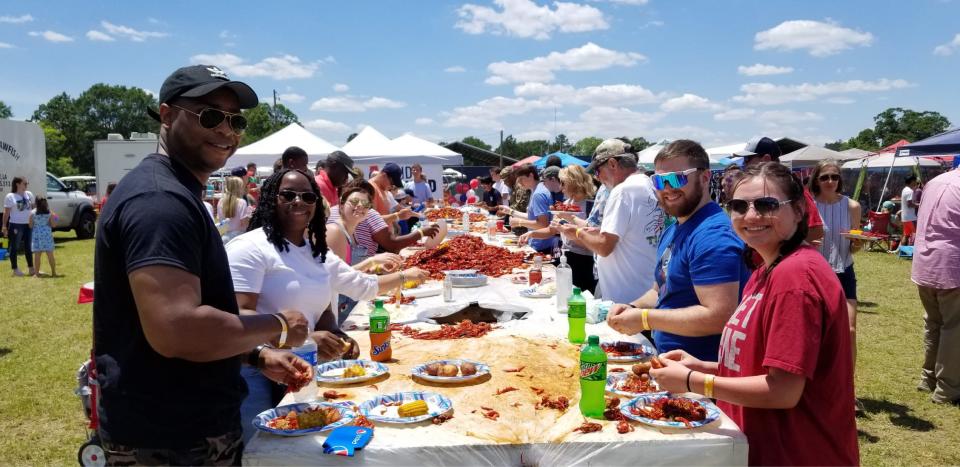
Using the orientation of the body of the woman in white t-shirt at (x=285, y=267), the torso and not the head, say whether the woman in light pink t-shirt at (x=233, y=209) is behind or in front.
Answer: behind

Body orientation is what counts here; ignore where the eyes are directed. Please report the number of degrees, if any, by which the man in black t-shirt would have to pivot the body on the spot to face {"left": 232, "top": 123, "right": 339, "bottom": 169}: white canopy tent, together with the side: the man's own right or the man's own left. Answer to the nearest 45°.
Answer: approximately 90° to the man's own left

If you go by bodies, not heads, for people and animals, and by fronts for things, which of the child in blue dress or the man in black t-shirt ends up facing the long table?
the man in black t-shirt

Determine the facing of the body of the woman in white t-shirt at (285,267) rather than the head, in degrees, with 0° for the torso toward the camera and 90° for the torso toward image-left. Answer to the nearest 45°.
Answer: approximately 315°

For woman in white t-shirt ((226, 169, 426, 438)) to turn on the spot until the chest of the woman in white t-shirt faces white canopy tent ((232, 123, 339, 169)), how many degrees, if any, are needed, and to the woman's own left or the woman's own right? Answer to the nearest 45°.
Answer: approximately 135° to the woman's own left

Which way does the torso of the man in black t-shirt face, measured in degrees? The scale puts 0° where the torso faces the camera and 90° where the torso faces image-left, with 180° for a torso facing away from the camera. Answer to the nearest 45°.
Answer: approximately 270°

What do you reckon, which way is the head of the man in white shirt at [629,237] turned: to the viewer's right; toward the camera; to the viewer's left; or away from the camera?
to the viewer's left

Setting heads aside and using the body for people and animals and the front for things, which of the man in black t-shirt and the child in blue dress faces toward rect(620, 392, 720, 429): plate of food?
the man in black t-shirt
